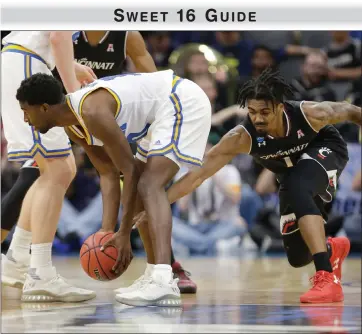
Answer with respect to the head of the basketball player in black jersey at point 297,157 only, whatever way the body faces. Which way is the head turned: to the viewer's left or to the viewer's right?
to the viewer's left

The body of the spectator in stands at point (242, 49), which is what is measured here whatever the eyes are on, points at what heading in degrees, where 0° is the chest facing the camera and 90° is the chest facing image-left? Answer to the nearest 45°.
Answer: approximately 0°

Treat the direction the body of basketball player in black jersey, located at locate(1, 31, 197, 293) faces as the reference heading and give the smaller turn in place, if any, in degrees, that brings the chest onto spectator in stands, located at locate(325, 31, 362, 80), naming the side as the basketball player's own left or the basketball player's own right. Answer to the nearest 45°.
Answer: approximately 135° to the basketball player's own left

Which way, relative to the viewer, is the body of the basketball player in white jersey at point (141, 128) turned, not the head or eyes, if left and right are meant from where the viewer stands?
facing to the left of the viewer

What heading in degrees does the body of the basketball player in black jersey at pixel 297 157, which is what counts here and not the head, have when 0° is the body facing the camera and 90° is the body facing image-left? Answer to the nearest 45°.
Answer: approximately 45°

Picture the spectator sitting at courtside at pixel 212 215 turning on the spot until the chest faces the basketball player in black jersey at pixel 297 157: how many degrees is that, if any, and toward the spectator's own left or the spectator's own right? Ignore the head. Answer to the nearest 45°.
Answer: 0° — they already face them

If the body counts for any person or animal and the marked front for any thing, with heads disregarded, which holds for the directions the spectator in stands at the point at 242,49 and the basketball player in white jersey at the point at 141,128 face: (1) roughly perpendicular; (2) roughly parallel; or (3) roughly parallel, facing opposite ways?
roughly perpendicular

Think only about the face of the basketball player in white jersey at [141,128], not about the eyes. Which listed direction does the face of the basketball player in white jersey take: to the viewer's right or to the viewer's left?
to the viewer's left

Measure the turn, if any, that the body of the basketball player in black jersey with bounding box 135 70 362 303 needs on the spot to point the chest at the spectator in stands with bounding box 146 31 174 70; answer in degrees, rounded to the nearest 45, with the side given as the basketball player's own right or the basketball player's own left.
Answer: approximately 135° to the basketball player's own right

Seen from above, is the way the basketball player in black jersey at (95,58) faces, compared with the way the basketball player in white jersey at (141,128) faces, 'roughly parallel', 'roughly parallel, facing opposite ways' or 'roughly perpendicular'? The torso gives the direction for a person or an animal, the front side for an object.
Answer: roughly perpendicular
